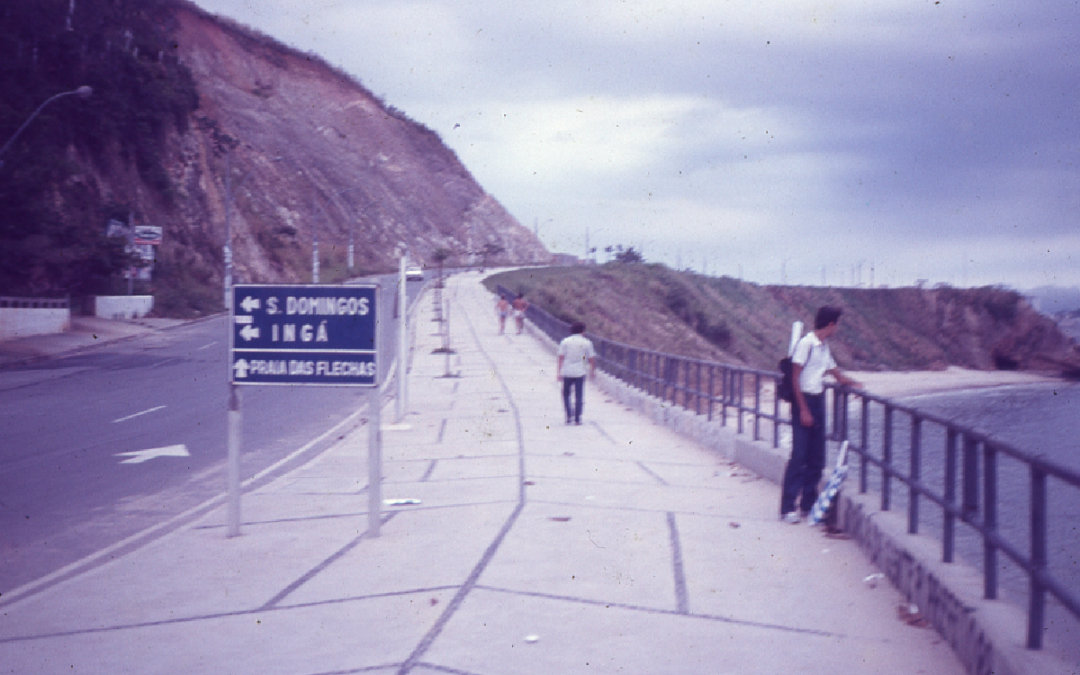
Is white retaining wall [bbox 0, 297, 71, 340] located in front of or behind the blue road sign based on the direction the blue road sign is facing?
behind

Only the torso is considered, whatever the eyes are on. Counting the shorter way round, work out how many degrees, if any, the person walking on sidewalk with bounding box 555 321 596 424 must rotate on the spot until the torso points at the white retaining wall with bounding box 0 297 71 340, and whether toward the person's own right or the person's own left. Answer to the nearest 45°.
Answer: approximately 45° to the person's own left

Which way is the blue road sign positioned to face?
toward the camera

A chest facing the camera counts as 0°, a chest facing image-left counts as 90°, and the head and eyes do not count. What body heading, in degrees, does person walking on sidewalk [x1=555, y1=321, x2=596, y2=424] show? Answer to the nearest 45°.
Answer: approximately 180°

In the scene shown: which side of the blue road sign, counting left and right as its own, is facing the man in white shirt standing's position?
left

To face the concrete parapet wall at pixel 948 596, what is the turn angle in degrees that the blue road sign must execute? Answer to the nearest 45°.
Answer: approximately 45° to its left

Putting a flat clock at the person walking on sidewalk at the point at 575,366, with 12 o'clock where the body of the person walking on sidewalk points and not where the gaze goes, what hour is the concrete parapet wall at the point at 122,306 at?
The concrete parapet wall is roughly at 11 o'clock from the person walking on sidewalk.

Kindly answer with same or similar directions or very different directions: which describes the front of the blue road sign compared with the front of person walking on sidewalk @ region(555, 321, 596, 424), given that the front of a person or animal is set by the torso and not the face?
very different directions

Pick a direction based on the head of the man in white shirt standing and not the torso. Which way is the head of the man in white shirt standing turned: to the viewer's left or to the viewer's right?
to the viewer's right

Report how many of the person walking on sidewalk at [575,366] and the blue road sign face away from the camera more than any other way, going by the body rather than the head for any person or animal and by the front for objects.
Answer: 1

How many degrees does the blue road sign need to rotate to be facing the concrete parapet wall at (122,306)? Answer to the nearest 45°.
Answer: approximately 180°

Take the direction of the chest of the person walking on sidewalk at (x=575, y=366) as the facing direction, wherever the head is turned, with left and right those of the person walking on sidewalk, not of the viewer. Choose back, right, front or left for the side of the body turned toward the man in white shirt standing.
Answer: back

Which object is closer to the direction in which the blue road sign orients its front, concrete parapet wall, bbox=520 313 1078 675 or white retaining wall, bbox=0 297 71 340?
the concrete parapet wall

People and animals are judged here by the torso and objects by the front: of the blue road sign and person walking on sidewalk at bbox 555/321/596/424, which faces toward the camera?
the blue road sign

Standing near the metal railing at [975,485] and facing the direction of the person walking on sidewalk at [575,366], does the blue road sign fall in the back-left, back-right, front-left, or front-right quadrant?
front-left
